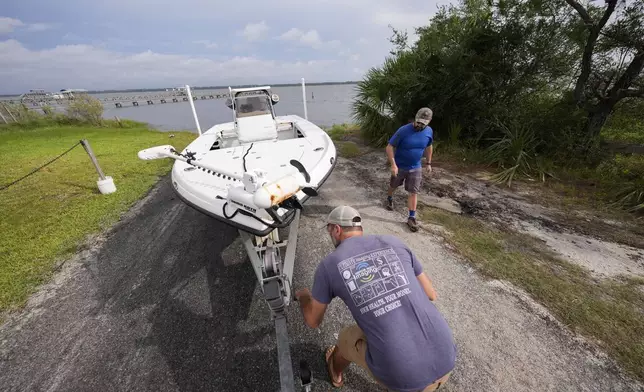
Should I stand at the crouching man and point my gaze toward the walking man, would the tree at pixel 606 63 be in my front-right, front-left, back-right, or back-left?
front-right

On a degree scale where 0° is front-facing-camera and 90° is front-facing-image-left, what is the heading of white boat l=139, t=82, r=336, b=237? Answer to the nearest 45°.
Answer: approximately 0°

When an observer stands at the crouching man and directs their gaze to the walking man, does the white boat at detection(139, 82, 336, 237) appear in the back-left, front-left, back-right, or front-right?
front-left

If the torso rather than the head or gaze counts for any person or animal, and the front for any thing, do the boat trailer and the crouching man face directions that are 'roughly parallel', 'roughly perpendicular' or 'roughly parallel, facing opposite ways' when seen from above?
roughly parallel, facing opposite ways

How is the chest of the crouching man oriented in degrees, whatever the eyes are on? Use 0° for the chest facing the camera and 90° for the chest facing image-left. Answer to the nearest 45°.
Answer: approximately 135°

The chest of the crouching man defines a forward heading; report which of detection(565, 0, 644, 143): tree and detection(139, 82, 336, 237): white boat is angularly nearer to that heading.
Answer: the white boat

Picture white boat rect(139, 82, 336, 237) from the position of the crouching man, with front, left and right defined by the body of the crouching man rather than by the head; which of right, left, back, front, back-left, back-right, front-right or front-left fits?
front

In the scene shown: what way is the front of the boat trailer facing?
toward the camera

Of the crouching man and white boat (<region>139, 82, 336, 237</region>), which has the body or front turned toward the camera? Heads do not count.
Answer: the white boat

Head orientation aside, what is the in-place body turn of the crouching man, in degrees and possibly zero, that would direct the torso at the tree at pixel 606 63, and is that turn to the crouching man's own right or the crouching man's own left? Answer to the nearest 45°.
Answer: approximately 90° to the crouching man's own right

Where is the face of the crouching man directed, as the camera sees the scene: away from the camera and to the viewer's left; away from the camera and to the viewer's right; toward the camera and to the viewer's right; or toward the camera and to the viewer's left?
away from the camera and to the viewer's left

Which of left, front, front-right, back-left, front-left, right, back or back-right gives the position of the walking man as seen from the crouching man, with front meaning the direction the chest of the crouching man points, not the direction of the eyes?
front-right

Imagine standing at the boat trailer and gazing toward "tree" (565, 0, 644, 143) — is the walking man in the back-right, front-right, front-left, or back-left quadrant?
front-left

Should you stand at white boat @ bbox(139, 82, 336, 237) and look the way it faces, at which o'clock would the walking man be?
The walking man is roughly at 9 o'clock from the white boat.

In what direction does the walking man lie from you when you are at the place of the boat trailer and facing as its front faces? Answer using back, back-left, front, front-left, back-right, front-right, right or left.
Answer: back-left

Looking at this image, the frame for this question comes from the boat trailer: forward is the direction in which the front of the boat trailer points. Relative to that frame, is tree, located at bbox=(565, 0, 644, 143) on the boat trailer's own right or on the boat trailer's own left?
on the boat trailer's own left

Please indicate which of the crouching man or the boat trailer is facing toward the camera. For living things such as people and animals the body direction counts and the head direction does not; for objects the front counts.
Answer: the boat trailer
